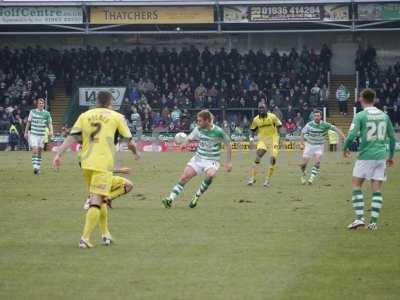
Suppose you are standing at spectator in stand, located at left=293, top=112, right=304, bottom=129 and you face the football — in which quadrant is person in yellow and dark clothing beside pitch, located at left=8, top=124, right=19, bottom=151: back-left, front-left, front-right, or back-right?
front-right

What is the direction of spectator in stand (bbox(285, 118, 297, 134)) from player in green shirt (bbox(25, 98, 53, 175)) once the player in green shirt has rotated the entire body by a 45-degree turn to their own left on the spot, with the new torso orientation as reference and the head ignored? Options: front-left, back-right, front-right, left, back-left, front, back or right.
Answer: left

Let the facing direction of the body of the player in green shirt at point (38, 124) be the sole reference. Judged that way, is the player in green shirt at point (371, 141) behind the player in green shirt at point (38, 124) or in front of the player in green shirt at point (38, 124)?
in front

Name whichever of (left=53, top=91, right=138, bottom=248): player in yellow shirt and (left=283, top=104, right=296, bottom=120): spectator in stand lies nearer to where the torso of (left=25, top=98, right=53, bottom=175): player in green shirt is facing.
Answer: the player in yellow shirt

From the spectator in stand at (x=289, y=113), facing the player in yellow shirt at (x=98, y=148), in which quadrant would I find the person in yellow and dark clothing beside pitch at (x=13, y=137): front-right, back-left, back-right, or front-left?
front-right

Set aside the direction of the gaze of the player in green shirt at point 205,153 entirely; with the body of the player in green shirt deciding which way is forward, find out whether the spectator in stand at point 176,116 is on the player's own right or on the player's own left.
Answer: on the player's own right

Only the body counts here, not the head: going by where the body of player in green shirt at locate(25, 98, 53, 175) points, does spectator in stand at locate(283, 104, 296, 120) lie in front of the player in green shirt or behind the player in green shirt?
behind

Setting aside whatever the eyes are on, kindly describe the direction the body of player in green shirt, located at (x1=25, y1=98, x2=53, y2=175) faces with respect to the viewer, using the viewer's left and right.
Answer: facing the viewer

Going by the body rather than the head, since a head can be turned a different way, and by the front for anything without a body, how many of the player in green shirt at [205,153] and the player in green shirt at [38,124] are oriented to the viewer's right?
0

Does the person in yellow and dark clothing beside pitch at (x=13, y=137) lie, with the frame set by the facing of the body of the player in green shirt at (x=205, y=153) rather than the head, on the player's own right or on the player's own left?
on the player's own right

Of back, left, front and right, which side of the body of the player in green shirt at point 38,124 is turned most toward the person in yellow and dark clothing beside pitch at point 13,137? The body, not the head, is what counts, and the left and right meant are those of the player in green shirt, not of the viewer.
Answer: back

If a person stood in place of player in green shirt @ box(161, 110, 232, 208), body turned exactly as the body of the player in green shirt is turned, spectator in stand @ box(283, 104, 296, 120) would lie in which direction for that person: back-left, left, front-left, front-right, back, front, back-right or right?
back-right
